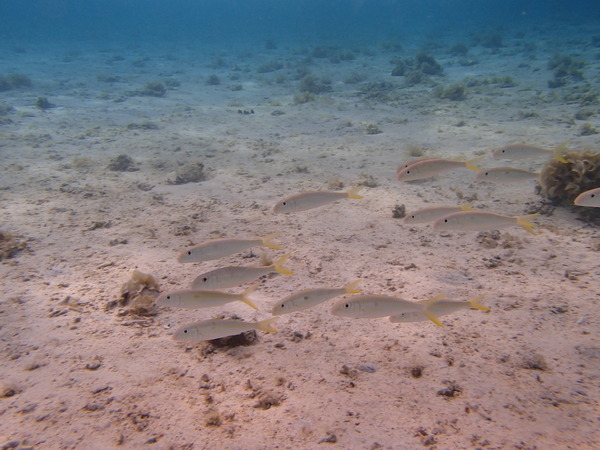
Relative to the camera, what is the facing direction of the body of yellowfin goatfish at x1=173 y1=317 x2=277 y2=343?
to the viewer's left

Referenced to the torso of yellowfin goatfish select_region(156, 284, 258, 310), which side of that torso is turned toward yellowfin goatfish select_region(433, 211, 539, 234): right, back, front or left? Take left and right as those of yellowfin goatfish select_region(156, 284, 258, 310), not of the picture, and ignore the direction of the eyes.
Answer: back

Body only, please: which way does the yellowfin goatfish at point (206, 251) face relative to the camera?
to the viewer's left

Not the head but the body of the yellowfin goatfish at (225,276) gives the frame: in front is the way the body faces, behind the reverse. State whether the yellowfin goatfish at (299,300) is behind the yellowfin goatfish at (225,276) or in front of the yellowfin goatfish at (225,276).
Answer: behind

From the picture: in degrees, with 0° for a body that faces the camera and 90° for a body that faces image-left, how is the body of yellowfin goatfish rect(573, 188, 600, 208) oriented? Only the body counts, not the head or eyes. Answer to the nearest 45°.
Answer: approximately 90°

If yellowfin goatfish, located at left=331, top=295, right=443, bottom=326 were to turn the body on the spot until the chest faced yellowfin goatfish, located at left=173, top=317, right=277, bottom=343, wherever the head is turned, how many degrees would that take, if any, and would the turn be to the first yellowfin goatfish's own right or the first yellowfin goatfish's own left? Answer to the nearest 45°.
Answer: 0° — it already faces it

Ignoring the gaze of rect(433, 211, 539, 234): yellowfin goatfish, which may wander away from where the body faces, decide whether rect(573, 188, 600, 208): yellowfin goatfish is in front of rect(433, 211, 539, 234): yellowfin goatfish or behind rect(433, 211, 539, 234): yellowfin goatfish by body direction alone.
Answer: behind

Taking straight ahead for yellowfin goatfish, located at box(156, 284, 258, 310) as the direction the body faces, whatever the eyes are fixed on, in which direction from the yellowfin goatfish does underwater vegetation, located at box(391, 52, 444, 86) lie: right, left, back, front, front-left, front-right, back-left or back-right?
back-right

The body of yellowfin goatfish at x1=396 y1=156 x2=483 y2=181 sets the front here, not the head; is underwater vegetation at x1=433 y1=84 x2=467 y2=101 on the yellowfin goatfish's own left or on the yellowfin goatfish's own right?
on the yellowfin goatfish's own right

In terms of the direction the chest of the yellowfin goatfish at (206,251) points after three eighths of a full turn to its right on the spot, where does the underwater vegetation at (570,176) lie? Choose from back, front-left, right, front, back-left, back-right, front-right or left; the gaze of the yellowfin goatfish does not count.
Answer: front-right

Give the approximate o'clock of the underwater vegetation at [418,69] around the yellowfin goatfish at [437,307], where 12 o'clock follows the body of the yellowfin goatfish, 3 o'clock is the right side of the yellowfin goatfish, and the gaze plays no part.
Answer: The underwater vegetation is roughly at 3 o'clock from the yellowfin goatfish.

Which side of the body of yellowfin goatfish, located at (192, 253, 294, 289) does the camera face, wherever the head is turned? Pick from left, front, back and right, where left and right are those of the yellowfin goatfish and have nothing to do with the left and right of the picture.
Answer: left

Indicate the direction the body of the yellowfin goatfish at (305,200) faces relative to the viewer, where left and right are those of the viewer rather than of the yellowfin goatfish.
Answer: facing to the left of the viewer

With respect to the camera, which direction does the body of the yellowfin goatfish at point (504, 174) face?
to the viewer's left

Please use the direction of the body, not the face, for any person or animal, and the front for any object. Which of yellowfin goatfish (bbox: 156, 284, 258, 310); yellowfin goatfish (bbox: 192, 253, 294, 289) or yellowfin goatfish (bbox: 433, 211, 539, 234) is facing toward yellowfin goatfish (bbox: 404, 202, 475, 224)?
yellowfin goatfish (bbox: 433, 211, 539, 234)
